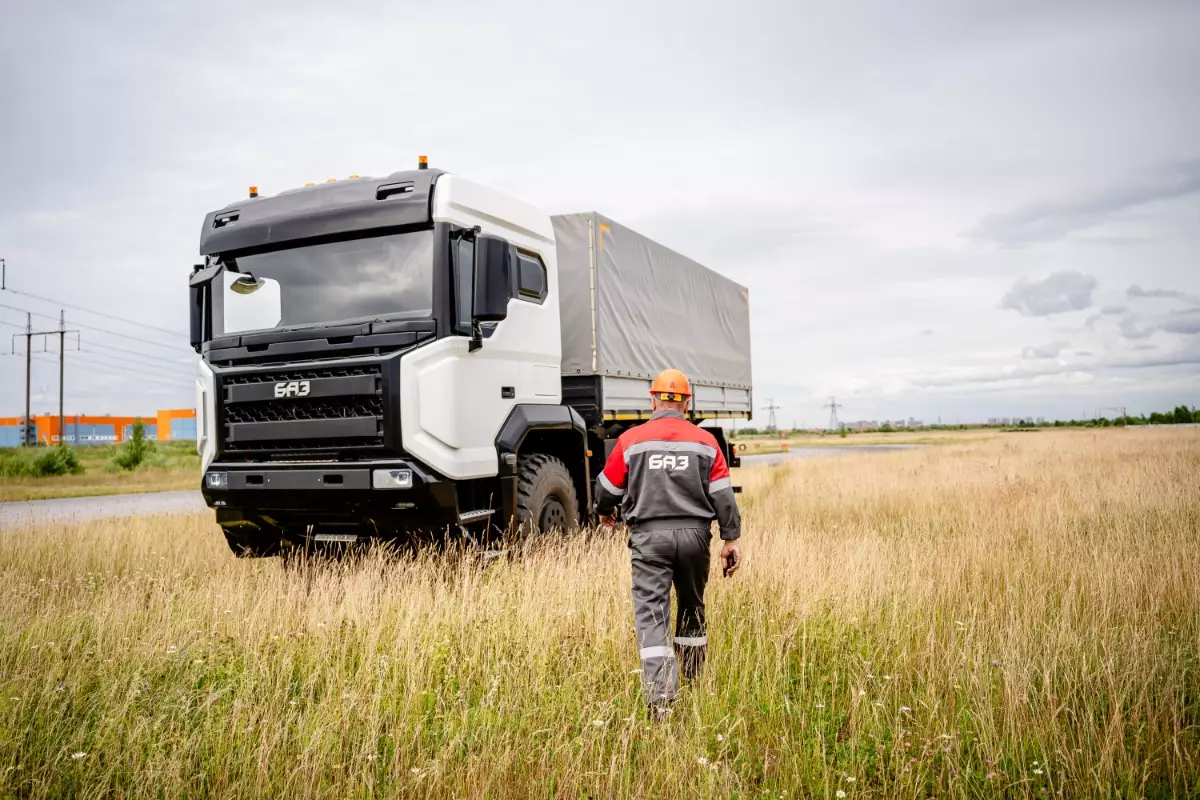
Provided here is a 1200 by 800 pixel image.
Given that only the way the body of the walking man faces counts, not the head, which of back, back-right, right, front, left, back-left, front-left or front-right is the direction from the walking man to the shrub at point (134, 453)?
front-left

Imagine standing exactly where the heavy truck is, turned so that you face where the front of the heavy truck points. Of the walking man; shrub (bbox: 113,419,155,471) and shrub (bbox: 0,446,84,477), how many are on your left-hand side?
1

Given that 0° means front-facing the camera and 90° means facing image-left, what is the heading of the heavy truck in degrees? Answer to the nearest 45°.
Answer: approximately 45°

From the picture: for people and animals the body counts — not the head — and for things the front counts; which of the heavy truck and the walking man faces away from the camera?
the walking man

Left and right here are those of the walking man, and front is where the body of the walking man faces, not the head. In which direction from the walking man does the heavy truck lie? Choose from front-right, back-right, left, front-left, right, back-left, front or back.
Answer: front-left

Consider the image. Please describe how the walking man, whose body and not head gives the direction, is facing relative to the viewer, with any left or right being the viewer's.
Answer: facing away from the viewer

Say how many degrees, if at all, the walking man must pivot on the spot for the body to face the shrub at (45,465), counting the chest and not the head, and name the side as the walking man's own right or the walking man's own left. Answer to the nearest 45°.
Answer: approximately 45° to the walking man's own left

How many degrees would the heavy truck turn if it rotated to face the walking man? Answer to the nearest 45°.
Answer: approximately 90° to its left

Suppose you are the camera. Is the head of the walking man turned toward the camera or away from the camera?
away from the camera

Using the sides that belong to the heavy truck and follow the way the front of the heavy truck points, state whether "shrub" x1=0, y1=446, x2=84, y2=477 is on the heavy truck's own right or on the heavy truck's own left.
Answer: on the heavy truck's own right

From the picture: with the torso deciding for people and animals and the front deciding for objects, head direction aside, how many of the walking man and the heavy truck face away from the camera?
1
